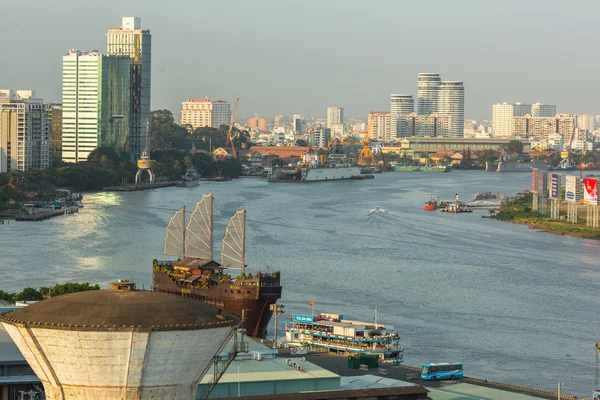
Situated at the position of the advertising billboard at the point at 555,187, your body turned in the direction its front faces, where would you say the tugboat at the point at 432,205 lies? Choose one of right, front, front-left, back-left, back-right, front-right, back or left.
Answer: right

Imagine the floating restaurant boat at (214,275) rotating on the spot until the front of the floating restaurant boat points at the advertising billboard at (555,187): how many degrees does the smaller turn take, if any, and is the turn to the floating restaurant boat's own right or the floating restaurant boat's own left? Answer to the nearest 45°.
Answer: approximately 90° to the floating restaurant boat's own left

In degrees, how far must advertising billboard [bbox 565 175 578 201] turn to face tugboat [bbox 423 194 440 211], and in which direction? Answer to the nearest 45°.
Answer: approximately 90° to its right

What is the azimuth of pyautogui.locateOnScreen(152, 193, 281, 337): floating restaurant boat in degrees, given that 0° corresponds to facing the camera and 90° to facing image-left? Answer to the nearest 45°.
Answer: approximately 315°

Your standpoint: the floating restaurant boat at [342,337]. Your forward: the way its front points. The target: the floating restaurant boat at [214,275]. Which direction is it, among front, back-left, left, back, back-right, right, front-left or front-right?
back

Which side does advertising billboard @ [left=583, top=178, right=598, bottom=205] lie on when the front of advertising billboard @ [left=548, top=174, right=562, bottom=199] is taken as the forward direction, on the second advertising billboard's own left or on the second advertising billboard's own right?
on the second advertising billboard's own left

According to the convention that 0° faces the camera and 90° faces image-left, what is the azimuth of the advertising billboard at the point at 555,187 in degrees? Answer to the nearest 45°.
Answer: approximately 45°
